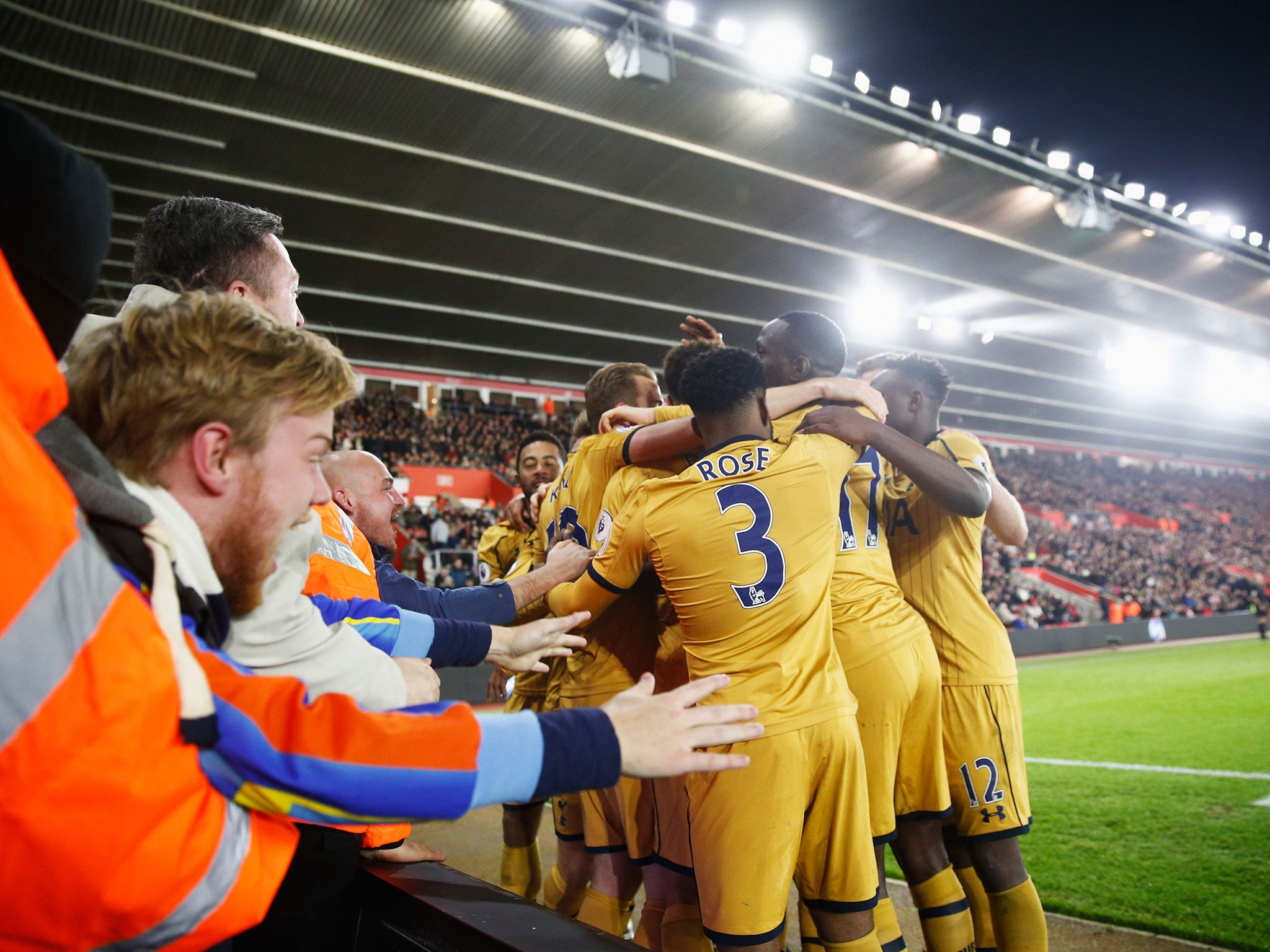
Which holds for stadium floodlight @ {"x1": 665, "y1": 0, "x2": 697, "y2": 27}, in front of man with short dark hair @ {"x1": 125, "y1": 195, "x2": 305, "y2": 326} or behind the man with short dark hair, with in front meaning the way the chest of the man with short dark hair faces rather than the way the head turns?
in front

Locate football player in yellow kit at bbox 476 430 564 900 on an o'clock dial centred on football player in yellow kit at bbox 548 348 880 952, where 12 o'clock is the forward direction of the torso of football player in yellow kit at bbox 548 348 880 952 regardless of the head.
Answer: football player in yellow kit at bbox 476 430 564 900 is roughly at 11 o'clock from football player in yellow kit at bbox 548 348 880 952.

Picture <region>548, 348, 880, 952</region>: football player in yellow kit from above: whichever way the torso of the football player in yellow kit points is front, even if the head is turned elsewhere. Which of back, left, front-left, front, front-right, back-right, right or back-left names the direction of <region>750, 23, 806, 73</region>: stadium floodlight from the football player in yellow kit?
front

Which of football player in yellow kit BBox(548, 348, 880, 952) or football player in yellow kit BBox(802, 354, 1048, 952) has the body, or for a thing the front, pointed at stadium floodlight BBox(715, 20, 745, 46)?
football player in yellow kit BBox(548, 348, 880, 952)

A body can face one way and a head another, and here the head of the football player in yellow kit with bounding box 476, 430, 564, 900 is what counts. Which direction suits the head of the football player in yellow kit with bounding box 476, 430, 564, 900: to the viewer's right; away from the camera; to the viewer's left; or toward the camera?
toward the camera

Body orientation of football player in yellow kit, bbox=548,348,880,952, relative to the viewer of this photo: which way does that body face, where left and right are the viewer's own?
facing away from the viewer

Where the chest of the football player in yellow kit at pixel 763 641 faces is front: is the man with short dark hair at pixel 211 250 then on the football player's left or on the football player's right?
on the football player's left

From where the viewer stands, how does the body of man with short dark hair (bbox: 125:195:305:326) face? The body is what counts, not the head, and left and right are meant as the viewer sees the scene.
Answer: facing away from the viewer and to the right of the viewer

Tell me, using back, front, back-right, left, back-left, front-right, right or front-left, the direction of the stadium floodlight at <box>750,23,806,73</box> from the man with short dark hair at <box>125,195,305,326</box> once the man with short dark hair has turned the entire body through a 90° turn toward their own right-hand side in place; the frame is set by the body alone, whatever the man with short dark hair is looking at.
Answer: left

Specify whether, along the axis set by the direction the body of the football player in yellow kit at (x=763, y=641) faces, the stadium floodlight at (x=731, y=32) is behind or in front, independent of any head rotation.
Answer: in front
